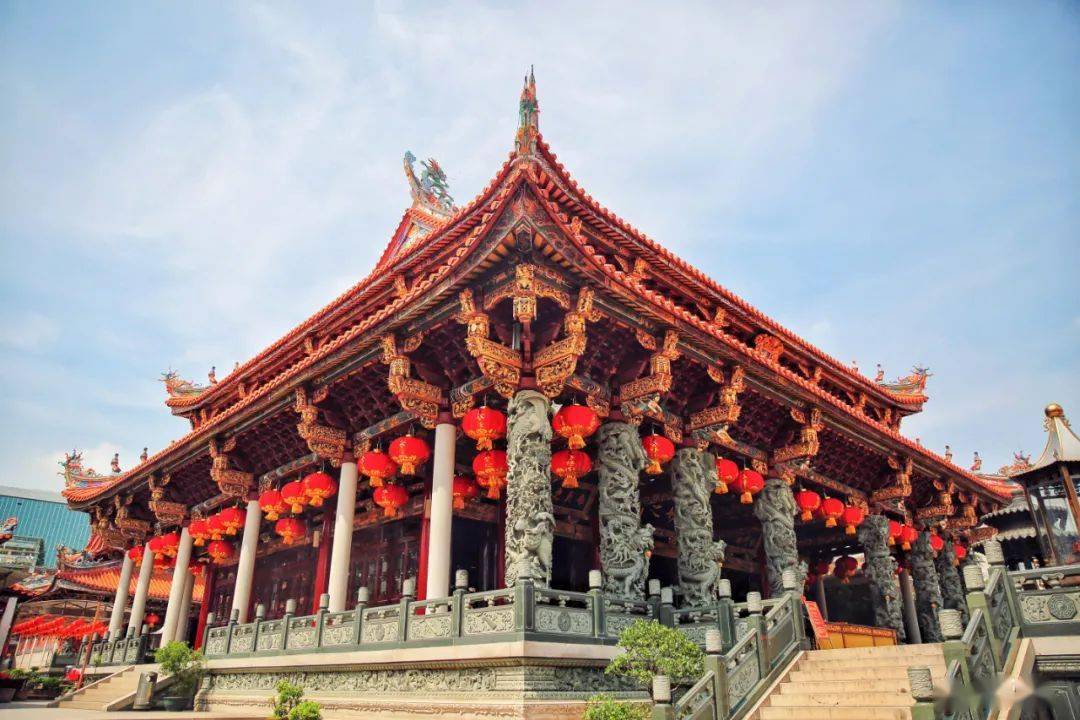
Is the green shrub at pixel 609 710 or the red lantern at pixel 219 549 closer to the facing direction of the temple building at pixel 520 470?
the green shrub

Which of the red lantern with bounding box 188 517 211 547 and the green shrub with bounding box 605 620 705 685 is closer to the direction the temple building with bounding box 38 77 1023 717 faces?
the green shrub

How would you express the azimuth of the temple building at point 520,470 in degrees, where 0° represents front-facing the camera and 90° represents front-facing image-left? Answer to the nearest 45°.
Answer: approximately 315°

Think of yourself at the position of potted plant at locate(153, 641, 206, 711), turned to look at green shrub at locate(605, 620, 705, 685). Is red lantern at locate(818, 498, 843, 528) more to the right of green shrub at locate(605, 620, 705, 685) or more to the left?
left

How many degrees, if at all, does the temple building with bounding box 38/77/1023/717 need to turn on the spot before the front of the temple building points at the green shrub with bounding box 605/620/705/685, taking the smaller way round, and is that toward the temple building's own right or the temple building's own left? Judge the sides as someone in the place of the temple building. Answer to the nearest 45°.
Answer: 0° — it already faces it

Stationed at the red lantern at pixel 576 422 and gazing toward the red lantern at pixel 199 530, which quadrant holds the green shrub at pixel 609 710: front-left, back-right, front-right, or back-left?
back-left

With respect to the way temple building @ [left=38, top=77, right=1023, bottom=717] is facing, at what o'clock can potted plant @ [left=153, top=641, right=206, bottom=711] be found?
The potted plant is roughly at 3 o'clock from the temple building.
